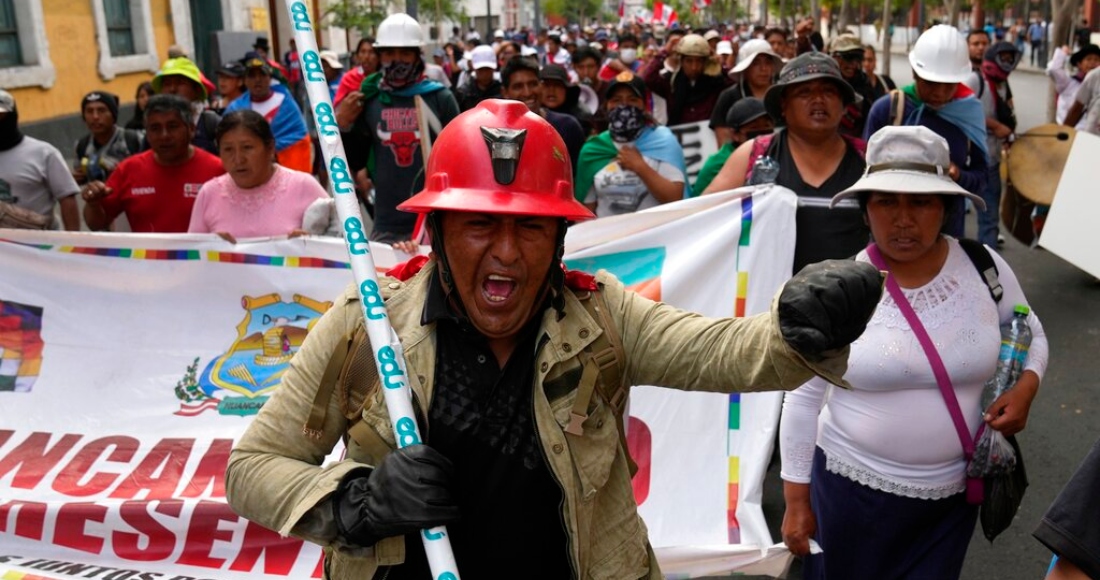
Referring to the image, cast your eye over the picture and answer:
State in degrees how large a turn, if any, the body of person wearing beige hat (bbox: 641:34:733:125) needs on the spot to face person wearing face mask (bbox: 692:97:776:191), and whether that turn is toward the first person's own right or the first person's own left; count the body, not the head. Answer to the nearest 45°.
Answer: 0° — they already face them

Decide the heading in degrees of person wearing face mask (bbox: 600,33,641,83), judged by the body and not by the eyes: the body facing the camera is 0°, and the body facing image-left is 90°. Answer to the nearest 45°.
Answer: approximately 0°

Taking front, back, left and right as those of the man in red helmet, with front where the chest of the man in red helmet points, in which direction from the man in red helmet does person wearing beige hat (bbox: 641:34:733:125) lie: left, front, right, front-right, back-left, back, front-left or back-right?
back

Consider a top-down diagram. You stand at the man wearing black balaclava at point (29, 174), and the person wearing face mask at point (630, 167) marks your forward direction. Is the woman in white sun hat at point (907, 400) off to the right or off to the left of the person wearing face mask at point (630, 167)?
right
